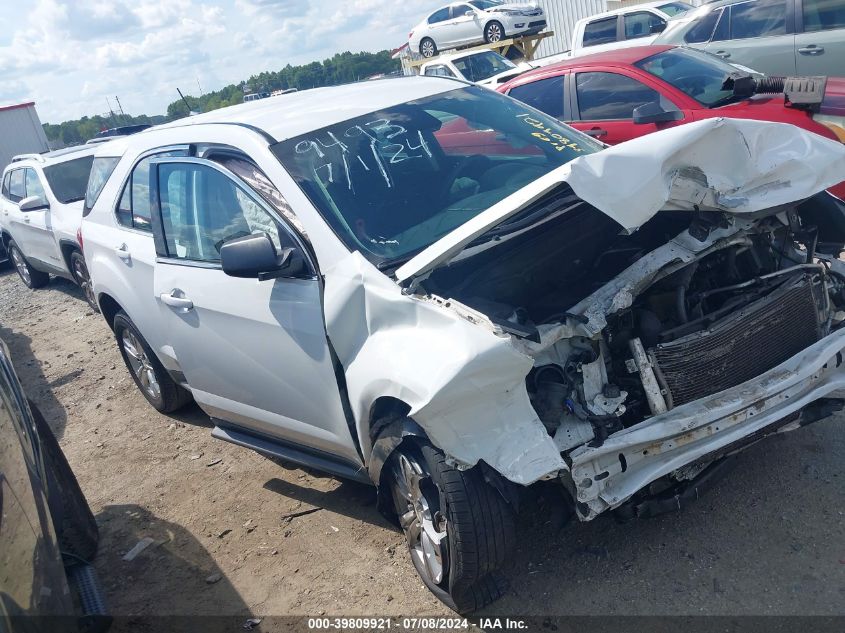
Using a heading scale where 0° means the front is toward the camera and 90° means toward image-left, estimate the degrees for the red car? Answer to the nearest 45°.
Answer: approximately 315°

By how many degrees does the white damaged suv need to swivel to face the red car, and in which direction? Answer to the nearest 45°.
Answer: approximately 90° to its left

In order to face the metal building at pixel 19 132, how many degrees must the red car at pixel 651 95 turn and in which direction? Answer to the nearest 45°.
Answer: approximately 180°

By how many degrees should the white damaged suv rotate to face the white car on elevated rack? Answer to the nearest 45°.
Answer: approximately 135° to its left

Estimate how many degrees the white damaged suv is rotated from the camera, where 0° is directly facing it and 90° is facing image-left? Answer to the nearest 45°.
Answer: approximately 315°

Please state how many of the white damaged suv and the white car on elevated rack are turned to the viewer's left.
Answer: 0

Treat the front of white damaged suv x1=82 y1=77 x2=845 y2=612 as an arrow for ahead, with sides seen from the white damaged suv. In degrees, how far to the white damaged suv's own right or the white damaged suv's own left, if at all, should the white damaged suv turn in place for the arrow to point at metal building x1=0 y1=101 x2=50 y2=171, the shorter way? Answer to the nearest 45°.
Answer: approximately 180°

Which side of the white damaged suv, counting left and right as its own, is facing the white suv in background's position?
back

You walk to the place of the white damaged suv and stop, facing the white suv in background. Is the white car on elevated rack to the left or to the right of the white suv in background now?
right

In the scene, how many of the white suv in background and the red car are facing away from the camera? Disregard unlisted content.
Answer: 0

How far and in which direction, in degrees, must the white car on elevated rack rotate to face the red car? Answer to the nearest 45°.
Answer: approximately 45° to its right
